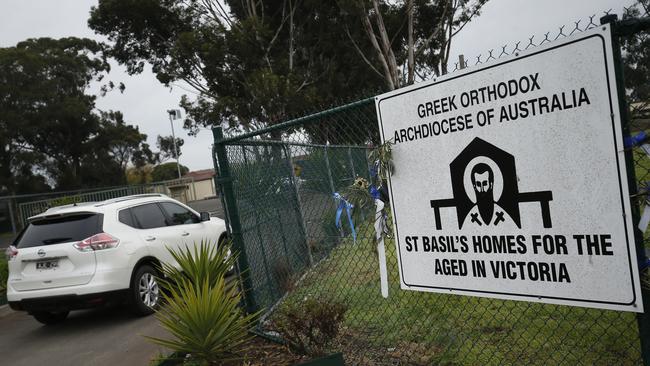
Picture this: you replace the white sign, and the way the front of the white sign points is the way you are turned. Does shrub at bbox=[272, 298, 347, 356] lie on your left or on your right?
on your right

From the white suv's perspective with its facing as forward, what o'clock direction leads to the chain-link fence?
The chain-link fence is roughly at 3 o'clock from the white suv.

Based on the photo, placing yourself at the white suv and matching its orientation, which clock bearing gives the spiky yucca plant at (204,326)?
The spiky yucca plant is roughly at 4 o'clock from the white suv.

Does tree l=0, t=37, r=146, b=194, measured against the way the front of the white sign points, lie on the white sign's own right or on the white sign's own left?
on the white sign's own right

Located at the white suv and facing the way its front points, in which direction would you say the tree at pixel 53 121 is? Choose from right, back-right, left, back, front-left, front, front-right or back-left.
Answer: front-left

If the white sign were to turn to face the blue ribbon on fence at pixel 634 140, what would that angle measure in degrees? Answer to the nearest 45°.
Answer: approximately 135° to its left

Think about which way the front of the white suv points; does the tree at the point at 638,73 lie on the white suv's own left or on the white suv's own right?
on the white suv's own right

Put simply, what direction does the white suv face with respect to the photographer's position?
facing away from the viewer and to the right of the viewer

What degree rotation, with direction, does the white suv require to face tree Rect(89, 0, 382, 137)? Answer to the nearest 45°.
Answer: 0° — it already faces it

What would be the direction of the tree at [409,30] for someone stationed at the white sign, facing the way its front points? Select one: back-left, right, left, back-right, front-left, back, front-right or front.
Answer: back-right

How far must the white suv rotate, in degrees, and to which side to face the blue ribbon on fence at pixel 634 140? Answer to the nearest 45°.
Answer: approximately 90° to its right

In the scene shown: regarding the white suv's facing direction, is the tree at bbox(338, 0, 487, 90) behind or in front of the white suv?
in front

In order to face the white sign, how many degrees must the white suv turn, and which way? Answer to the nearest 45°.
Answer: approximately 90° to its right

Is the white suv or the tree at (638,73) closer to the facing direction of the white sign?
the white suv

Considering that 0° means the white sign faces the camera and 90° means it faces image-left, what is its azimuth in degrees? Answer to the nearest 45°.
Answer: approximately 45°

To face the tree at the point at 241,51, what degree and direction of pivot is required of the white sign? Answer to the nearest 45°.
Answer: approximately 90° to its right
